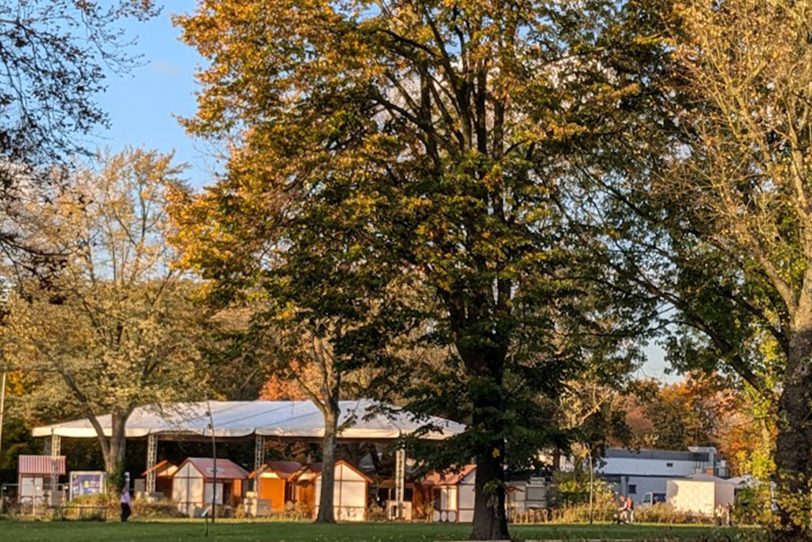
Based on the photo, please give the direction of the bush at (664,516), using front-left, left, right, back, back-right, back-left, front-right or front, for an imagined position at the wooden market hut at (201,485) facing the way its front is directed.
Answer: front-left

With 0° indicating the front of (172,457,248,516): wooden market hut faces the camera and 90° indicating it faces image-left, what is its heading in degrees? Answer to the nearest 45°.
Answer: approximately 315°

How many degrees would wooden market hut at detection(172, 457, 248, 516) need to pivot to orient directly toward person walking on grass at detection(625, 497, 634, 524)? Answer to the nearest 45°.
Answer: approximately 45° to its left

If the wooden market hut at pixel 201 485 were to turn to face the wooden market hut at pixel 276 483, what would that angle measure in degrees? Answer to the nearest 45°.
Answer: approximately 45° to its left

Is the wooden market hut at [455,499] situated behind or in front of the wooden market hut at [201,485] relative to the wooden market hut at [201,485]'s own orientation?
in front

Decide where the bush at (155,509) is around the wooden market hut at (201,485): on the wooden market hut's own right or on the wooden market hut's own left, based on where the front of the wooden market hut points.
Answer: on the wooden market hut's own right

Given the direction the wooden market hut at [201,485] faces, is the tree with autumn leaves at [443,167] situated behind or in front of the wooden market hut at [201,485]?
in front
